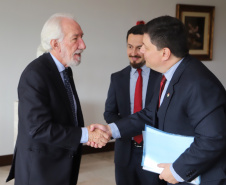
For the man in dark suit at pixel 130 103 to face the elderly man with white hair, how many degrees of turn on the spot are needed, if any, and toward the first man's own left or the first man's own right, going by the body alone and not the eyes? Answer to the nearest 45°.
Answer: approximately 45° to the first man's own right

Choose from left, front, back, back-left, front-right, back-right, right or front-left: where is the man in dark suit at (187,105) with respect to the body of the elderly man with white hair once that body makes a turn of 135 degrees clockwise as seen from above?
left

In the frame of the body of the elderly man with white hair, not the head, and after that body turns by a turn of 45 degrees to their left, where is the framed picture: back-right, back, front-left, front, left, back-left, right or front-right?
front

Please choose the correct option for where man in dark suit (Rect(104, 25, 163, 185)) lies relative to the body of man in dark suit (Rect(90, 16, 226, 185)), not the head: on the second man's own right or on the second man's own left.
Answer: on the second man's own right

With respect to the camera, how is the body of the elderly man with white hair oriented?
to the viewer's right

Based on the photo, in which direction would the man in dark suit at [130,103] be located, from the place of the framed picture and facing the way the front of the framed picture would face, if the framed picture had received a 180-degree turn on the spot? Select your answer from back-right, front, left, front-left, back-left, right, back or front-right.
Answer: back

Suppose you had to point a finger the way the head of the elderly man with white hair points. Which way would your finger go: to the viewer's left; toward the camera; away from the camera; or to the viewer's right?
to the viewer's right

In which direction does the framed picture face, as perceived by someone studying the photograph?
facing the viewer

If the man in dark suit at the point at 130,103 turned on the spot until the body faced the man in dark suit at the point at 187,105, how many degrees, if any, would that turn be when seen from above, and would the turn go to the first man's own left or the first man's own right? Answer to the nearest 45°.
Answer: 0° — they already face them

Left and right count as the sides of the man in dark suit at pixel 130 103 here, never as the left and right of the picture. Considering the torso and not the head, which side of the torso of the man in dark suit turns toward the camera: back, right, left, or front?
front

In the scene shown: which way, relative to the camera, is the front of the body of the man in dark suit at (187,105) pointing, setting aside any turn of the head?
to the viewer's left

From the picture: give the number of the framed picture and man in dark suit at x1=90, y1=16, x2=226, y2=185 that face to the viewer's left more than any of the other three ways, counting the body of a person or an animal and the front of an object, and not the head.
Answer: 1

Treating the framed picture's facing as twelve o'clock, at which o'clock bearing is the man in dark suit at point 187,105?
The man in dark suit is roughly at 12 o'clock from the framed picture.

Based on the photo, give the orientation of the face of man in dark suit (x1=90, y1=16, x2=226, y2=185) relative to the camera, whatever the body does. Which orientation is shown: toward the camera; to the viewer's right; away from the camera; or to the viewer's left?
to the viewer's left
